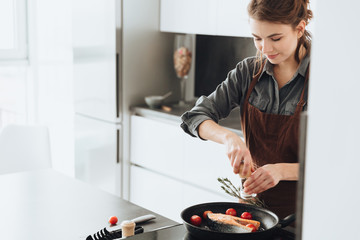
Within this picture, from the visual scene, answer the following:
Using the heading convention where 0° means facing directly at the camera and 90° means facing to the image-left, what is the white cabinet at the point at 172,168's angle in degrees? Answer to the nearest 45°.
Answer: approximately 45°

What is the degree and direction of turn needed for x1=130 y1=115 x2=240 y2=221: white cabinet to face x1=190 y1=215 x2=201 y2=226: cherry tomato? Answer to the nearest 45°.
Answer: approximately 45° to its left

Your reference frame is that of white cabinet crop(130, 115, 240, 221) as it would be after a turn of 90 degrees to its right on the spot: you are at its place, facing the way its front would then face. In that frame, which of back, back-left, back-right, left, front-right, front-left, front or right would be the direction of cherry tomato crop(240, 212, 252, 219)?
back-left

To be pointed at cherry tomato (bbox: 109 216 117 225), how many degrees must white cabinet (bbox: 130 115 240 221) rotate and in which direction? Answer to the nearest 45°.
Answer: approximately 45° to its left

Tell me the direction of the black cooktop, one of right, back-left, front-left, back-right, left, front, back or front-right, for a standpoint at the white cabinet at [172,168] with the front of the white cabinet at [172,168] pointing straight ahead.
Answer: front-left
